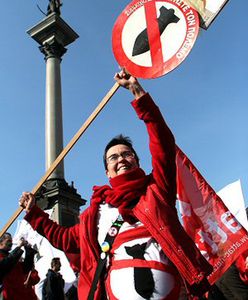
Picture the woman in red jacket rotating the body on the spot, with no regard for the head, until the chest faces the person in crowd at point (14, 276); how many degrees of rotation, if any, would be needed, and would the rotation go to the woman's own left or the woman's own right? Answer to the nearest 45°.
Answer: approximately 135° to the woman's own right

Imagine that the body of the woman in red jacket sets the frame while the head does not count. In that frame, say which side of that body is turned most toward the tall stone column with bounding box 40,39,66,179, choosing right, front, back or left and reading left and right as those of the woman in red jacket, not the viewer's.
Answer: back

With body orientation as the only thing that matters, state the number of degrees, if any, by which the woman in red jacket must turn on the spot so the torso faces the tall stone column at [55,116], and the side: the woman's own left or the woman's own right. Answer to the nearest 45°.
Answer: approximately 180°

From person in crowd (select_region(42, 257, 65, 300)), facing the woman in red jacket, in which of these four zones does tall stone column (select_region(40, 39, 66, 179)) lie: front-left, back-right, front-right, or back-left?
back-left

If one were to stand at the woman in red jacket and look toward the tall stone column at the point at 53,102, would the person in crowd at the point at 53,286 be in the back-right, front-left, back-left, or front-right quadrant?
front-left

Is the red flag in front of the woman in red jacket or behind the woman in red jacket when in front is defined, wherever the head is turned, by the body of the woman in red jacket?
behind

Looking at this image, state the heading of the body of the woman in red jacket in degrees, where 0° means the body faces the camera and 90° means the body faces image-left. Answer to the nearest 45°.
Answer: approximately 0°

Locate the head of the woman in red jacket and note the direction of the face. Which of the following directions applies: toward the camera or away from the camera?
toward the camera

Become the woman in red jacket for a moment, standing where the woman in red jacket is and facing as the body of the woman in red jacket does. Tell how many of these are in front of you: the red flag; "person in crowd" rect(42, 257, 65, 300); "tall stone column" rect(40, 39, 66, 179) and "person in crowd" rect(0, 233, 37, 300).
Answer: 0

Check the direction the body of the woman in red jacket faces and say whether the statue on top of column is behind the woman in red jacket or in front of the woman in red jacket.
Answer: behind
